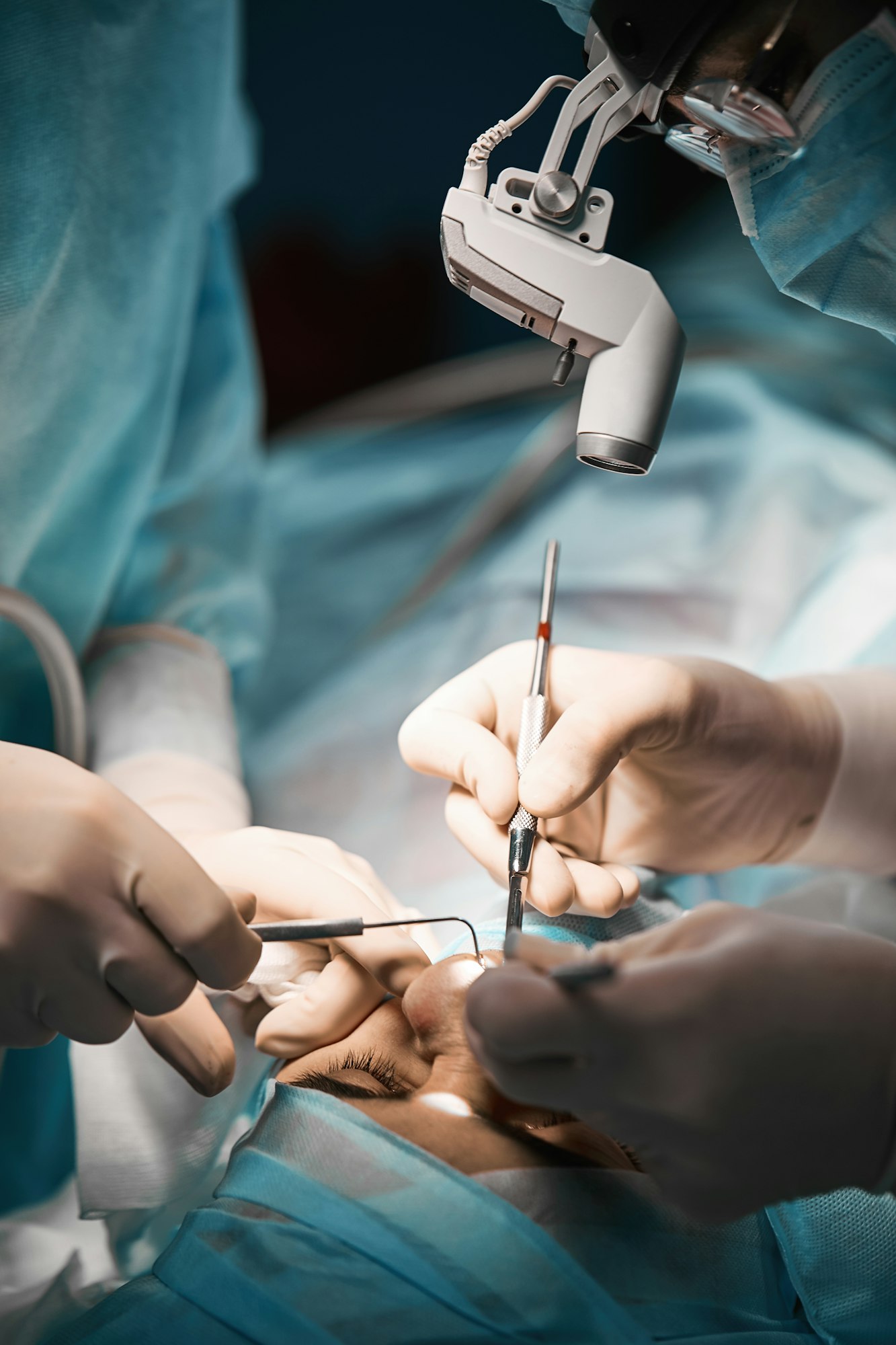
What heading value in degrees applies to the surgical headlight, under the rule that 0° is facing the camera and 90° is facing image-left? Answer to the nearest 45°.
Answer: approximately 90°
